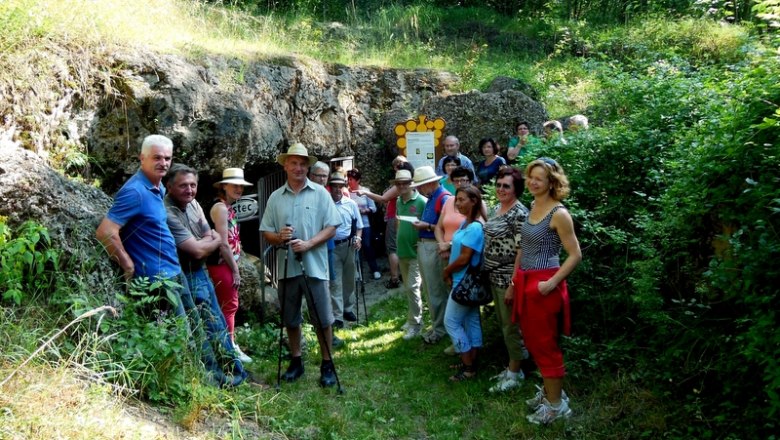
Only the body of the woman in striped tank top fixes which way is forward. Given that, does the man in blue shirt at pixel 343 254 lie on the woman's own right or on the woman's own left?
on the woman's own right

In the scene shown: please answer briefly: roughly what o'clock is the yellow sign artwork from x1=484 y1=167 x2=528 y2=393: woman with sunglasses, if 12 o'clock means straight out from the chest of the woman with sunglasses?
The yellow sign artwork is roughly at 4 o'clock from the woman with sunglasses.

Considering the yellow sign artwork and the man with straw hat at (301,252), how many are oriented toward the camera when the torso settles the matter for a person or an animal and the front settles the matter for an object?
2

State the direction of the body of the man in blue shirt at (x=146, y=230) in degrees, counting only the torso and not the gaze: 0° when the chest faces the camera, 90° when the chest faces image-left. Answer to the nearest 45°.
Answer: approximately 315°

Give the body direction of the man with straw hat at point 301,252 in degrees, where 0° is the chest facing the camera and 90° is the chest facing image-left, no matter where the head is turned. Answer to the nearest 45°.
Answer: approximately 0°

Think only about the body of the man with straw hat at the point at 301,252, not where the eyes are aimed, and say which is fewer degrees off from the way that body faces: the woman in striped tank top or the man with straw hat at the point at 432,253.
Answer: the woman in striped tank top

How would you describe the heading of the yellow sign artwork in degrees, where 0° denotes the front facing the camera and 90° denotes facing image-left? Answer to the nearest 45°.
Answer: approximately 0°

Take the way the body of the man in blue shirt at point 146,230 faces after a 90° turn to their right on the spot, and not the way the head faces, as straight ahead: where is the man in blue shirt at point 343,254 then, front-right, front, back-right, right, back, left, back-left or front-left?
back

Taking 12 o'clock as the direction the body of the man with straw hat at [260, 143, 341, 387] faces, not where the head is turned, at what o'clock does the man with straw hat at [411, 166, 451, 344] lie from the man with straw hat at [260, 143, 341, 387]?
the man with straw hat at [411, 166, 451, 344] is roughly at 8 o'clock from the man with straw hat at [260, 143, 341, 387].

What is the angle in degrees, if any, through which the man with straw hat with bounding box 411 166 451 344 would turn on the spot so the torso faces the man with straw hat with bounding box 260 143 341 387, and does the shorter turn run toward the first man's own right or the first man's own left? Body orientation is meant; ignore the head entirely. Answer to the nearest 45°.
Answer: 0° — they already face them

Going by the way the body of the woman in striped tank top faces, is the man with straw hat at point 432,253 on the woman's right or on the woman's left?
on the woman's right
